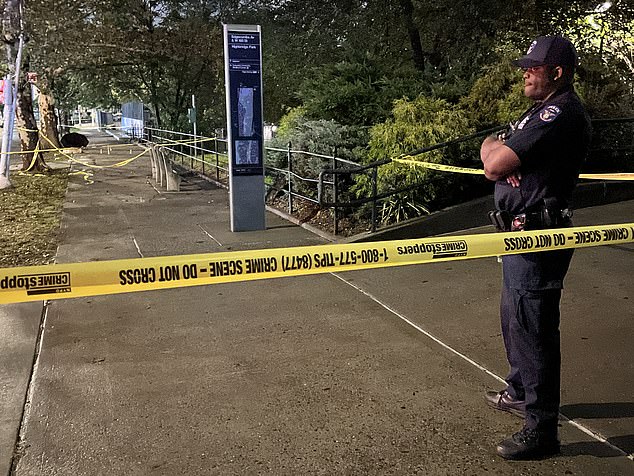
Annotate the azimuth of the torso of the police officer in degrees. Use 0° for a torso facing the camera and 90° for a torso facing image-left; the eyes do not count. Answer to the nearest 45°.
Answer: approximately 90°

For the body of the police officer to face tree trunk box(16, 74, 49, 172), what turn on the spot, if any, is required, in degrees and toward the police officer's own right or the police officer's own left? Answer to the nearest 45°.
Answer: approximately 45° to the police officer's own right

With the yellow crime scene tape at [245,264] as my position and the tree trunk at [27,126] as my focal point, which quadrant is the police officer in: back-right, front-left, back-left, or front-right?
back-right
